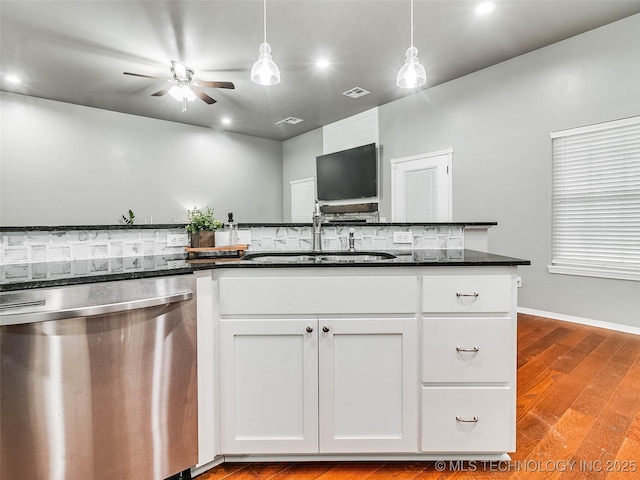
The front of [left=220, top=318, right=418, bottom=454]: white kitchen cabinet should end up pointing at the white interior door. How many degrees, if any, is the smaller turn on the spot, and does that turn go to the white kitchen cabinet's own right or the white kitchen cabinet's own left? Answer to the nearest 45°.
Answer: approximately 135° to the white kitchen cabinet's own left

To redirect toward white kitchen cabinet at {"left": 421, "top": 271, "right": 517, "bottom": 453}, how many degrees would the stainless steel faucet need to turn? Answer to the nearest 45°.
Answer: approximately 45° to its left

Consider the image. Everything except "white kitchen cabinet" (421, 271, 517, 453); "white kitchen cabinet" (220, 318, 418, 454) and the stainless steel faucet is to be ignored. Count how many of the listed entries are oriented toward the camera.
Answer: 3

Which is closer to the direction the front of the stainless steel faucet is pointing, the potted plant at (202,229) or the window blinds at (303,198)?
the potted plant

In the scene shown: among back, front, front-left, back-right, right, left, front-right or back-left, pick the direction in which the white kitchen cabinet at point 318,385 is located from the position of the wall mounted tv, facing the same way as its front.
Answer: front-left

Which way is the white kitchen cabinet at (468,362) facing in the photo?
toward the camera

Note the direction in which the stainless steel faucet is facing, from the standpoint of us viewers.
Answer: facing the viewer

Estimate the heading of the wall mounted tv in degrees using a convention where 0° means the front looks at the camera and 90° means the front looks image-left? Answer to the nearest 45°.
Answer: approximately 45°

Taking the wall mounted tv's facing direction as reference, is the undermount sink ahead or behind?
ahead

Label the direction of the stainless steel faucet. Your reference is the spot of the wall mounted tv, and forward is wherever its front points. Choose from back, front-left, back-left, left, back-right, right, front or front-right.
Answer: front-left

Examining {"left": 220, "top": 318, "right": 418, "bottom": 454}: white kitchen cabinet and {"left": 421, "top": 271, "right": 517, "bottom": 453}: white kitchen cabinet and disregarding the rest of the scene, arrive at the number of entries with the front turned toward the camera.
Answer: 2

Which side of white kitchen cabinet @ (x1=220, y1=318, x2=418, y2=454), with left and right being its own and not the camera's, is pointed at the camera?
front

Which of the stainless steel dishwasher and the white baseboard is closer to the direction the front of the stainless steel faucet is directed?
the stainless steel dishwasher

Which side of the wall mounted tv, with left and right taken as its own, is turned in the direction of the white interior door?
left
